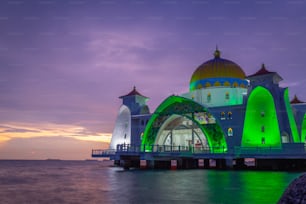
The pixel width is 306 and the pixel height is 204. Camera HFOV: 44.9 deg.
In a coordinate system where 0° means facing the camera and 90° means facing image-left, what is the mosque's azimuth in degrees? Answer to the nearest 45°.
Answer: approximately 45°
